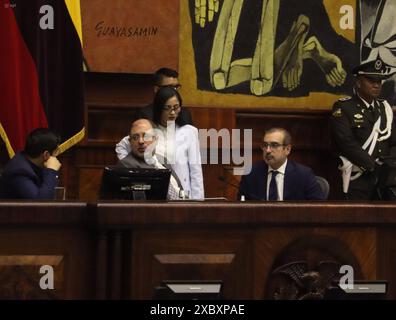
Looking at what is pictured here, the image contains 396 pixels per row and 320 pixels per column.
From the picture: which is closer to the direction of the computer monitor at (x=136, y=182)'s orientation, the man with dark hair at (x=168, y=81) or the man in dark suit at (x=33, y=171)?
the man with dark hair

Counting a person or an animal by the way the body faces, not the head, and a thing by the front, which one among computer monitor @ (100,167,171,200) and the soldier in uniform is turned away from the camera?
the computer monitor

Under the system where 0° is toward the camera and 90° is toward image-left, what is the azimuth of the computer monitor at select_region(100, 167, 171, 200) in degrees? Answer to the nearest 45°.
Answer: approximately 180°

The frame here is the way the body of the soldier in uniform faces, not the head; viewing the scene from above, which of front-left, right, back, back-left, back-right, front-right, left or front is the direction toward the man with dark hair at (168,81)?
right

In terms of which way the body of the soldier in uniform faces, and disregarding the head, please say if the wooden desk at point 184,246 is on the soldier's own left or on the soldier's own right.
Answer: on the soldier's own right

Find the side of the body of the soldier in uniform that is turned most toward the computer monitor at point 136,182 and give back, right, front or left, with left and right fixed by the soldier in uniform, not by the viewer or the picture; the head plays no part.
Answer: right

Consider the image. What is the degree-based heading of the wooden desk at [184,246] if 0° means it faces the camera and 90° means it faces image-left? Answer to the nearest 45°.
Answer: approximately 0°

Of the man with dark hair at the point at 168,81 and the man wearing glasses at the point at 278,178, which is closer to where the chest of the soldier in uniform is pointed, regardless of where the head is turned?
the man wearing glasses

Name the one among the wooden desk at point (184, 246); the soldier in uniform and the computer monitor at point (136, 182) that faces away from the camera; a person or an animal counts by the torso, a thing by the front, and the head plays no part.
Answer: the computer monitor

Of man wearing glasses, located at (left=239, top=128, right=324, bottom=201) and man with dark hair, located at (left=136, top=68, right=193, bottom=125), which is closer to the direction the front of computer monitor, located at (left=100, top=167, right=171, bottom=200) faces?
the man with dark hair

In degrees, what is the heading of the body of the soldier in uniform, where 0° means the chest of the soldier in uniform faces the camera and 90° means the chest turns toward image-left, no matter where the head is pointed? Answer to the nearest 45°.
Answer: approximately 315°
